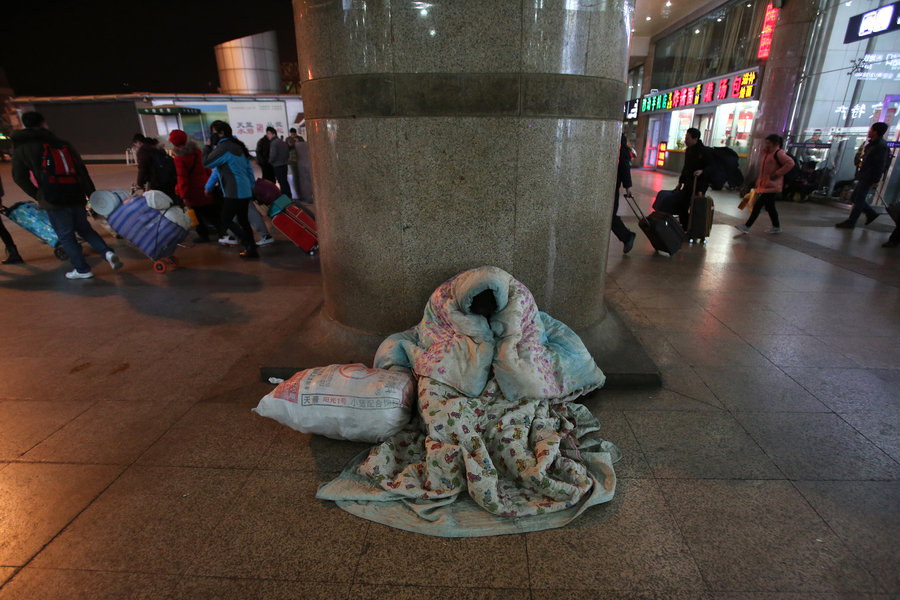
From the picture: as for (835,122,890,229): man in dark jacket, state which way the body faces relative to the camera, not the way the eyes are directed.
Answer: to the viewer's left

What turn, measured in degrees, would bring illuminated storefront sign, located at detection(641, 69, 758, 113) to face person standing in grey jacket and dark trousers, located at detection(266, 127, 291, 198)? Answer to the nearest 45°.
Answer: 0° — it already faces them

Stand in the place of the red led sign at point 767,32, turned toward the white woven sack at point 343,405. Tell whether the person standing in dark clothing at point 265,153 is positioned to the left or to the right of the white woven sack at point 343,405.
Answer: right

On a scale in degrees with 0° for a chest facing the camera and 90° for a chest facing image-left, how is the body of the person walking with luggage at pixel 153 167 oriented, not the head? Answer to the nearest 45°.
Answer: approximately 90°

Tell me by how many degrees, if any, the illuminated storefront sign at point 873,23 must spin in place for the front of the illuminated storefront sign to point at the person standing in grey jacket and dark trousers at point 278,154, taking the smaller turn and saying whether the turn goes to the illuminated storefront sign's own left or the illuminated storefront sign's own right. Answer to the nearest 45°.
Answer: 0° — it already faces them

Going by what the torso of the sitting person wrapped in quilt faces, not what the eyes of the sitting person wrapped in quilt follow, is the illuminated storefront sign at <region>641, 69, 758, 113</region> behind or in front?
behind

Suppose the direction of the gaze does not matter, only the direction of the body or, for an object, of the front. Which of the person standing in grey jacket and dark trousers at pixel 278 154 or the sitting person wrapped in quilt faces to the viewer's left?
the person standing in grey jacket and dark trousers

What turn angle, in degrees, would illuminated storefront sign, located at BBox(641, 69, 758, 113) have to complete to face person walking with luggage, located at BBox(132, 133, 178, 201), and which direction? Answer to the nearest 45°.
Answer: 0° — it already faces them

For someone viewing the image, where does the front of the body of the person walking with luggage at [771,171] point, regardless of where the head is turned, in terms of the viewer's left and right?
facing to the left of the viewer

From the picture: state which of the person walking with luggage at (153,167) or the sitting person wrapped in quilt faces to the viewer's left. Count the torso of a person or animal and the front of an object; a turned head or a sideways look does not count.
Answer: the person walking with luggage

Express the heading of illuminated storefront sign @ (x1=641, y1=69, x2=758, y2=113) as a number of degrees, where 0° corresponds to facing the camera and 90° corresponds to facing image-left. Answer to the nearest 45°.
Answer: approximately 45°
